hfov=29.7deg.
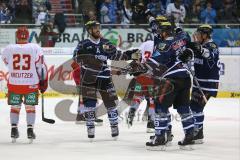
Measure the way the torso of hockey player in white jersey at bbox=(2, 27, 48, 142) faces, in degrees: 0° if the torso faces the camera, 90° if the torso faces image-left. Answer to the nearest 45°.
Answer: approximately 180°

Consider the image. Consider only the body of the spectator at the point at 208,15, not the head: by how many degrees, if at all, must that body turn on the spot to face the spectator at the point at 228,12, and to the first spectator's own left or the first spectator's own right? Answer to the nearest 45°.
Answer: approximately 135° to the first spectator's own left

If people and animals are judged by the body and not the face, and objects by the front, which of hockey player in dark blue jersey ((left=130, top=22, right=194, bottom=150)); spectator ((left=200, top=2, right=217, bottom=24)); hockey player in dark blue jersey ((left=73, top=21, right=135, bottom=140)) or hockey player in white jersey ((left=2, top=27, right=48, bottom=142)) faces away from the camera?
the hockey player in white jersey

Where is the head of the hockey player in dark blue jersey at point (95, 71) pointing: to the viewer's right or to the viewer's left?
to the viewer's right

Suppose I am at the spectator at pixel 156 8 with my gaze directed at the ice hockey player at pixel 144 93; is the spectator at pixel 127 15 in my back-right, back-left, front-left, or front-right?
front-right

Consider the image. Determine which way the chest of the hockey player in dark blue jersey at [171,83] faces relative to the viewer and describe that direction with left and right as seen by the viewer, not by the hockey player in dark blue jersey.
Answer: facing to the left of the viewer

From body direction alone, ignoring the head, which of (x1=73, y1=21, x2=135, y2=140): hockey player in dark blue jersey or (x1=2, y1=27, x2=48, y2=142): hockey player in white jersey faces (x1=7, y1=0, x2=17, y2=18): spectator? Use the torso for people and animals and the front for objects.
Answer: the hockey player in white jersey

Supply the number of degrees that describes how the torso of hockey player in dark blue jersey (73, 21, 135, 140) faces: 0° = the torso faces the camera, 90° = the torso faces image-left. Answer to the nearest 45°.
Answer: approximately 315°

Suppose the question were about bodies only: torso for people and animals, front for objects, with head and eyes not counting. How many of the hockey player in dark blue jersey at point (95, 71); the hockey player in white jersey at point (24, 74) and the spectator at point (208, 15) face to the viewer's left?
0

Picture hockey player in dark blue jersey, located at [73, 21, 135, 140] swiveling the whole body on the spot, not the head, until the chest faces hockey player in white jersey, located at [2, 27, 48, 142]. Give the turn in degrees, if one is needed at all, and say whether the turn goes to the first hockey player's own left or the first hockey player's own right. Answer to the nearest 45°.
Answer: approximately 135° to the first hockey player's own right

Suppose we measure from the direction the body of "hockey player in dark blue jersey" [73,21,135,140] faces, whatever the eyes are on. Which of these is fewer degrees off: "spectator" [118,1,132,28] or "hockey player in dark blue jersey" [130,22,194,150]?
the hockey player in dark blue jersey

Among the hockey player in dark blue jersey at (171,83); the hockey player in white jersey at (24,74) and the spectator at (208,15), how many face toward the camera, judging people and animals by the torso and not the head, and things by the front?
1

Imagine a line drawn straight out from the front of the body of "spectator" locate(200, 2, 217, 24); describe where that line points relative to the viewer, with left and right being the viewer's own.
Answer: facing the viewer

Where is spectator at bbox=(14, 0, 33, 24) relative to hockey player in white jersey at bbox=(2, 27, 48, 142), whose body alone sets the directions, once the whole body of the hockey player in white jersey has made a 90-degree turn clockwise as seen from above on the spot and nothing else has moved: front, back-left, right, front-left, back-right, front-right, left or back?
left
